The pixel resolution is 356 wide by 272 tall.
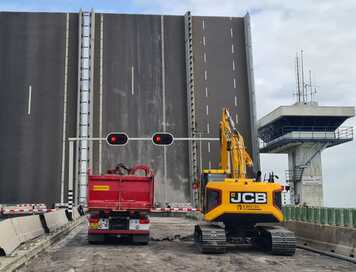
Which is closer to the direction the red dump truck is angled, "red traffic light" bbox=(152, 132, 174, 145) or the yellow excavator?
the red traffic light

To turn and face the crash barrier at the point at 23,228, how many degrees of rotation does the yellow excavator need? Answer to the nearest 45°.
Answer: approximately 90° to its left

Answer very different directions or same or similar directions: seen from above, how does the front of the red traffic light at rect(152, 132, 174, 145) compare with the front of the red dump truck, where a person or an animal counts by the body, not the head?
very different directions

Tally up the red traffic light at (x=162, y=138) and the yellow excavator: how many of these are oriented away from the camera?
1

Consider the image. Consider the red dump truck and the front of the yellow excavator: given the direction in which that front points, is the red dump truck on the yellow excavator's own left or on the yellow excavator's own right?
on the yellow excavator's own left

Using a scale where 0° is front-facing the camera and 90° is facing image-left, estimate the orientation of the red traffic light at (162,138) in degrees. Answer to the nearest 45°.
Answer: approximately 0°

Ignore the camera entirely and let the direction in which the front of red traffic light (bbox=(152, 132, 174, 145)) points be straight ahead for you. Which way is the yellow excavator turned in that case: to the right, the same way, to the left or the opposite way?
the opposite way

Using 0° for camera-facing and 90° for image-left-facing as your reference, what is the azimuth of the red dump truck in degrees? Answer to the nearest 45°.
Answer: approximately 180°

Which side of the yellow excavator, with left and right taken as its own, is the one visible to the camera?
back

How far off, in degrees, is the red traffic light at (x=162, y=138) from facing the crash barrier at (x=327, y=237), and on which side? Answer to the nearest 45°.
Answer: approximately 45° to its left

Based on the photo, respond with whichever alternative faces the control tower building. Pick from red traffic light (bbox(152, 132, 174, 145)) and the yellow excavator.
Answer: the yellow excavator

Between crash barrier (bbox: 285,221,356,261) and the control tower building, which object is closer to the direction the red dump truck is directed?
the control tower building
